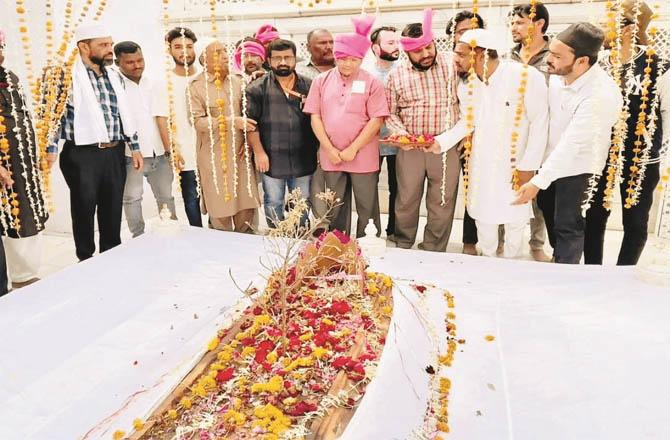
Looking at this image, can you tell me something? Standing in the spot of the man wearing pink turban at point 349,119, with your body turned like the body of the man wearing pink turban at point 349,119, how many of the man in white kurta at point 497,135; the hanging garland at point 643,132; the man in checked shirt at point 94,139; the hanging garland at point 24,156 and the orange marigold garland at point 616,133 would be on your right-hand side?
2

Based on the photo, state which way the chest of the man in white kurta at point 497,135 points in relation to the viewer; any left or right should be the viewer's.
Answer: facing the viewer and to the left of the viewer

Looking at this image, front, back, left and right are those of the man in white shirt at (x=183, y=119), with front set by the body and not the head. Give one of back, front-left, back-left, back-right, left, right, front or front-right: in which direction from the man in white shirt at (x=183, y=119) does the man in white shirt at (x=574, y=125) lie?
front-left

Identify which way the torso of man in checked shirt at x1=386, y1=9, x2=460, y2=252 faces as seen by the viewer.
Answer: toward the camera

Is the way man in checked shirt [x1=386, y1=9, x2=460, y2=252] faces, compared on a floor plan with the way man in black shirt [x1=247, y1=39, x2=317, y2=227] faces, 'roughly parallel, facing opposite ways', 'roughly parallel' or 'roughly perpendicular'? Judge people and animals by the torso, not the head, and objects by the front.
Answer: roughly parallel

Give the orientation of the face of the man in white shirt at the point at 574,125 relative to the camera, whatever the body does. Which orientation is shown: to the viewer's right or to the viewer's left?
to the viewer's left

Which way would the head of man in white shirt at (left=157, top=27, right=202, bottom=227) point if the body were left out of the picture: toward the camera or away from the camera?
toward the camera

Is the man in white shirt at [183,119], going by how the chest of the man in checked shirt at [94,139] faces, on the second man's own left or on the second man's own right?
on the second man's own left

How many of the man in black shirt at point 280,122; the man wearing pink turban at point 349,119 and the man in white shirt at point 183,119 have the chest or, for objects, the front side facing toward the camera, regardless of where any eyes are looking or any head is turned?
3

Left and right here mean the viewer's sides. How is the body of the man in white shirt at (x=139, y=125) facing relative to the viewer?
facing the viewer and to the right of the viewer

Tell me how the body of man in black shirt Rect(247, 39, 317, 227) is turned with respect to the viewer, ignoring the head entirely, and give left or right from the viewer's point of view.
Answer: facing the viewer

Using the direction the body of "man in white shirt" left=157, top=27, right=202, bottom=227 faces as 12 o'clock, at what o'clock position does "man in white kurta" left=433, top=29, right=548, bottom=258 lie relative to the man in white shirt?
The man in white kurta is roughly at 10 o'clock from the man in white shirt.

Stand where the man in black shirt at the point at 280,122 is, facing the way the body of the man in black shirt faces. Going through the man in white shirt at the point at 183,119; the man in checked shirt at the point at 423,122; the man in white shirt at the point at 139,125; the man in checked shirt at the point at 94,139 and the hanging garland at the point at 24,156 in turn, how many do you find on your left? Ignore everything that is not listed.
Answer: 1

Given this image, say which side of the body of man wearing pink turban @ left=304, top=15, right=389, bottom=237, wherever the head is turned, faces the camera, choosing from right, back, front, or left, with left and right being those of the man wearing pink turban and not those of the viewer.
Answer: front

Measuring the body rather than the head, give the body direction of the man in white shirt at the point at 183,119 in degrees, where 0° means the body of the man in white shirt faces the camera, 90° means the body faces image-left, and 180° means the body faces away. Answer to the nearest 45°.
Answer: approximately 0°
